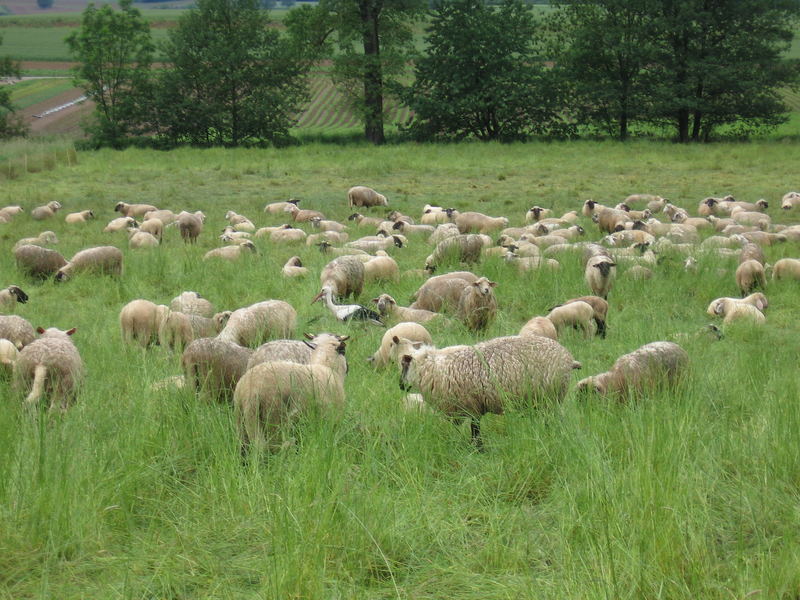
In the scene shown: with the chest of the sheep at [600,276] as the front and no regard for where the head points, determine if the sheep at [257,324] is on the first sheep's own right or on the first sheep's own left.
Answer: on the first sheep's own right

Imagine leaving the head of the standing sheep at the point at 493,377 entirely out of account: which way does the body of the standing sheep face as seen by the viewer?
to the viewer's left

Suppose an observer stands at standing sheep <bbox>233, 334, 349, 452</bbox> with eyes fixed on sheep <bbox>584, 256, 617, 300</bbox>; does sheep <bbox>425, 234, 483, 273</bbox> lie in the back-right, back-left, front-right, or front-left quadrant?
front-left

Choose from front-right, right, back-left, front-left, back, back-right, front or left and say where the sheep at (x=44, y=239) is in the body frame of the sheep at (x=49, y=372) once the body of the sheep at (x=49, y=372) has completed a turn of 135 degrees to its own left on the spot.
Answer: back-right

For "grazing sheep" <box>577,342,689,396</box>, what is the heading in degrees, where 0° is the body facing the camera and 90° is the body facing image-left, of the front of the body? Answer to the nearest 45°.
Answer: approximately 90°

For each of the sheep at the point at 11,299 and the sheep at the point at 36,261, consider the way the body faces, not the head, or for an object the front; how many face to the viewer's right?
2

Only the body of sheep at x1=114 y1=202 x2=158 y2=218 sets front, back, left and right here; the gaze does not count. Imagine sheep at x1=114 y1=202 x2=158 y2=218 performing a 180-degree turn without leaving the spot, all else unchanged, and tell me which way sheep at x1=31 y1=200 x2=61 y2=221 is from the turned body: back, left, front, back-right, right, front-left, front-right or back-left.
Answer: back

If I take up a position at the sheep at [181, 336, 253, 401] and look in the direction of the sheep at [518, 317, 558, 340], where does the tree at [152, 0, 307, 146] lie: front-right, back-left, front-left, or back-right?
front-left

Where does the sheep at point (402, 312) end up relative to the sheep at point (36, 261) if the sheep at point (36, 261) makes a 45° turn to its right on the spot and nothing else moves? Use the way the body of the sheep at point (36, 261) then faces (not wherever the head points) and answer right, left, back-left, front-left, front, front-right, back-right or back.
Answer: front

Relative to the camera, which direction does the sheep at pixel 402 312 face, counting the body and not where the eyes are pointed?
to the viewer's left

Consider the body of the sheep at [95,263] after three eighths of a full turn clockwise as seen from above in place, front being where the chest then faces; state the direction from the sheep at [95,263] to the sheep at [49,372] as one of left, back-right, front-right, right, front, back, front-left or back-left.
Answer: back-right

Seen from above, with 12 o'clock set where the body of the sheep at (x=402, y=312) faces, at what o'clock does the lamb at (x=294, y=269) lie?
The lamb is roughly at 2 o'clock from the sheep.

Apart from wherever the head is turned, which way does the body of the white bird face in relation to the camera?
to the viewer's left

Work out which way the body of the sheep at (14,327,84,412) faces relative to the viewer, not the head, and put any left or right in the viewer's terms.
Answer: facing away from the viewer
